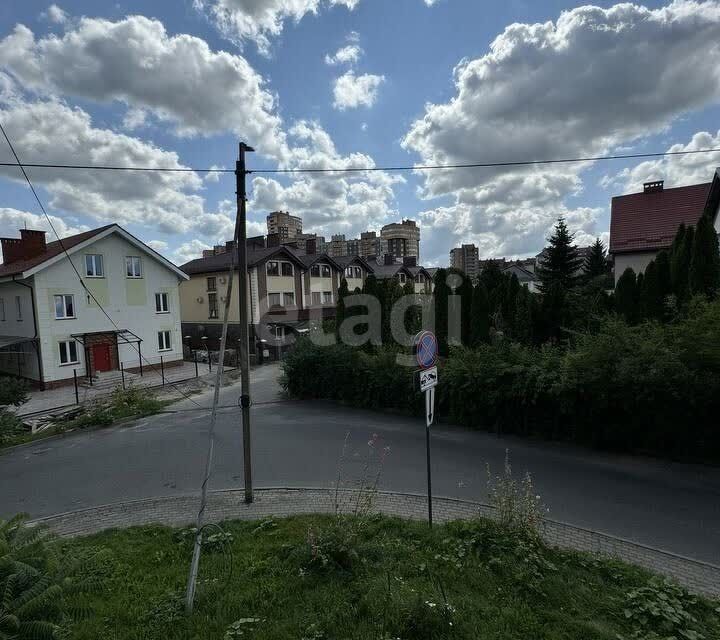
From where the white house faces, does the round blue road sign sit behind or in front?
in front

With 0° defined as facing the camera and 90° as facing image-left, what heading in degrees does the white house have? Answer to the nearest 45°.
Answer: approximately 315°

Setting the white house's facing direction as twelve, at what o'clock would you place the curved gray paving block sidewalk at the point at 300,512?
The curved gray paving block sidewalk is roughly at 1 o'clock from the white house.

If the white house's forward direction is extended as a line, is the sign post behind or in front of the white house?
in front

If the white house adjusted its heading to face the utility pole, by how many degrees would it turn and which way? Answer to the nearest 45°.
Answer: approximately 45° to its right
